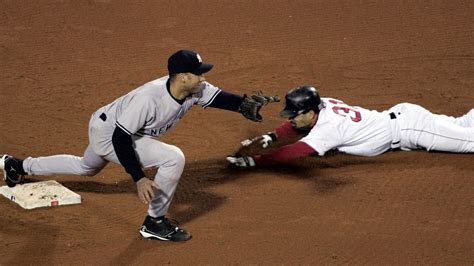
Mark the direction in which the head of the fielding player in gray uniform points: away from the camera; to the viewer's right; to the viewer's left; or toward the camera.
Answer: to the viewer's right

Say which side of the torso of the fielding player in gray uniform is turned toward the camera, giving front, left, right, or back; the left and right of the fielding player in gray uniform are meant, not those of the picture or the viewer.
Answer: right
